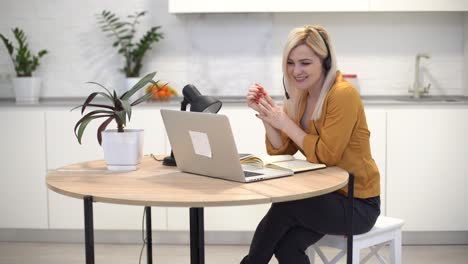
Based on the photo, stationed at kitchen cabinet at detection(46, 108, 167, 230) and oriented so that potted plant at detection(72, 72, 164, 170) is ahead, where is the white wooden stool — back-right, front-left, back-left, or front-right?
front-left

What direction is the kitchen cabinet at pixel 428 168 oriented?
toward the camera

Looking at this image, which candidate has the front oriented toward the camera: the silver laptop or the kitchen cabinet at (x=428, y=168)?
the kitchen cabinet

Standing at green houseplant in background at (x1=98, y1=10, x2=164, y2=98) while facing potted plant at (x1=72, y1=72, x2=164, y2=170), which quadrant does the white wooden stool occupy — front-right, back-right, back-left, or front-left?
front-left

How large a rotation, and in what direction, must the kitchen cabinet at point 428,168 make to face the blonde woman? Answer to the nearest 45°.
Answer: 0° — it already faces them

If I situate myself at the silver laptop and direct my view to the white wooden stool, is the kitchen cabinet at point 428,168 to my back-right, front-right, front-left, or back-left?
front-left

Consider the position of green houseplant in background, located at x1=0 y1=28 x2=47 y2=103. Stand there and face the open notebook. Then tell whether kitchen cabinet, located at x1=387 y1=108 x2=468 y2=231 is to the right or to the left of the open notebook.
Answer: left

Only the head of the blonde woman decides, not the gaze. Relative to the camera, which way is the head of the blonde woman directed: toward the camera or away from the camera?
toward the camera

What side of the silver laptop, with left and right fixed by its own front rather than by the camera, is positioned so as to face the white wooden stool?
front

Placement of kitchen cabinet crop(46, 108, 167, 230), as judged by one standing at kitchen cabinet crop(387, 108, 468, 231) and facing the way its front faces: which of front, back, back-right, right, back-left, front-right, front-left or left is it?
right

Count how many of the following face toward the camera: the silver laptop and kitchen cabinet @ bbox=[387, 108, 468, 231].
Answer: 1

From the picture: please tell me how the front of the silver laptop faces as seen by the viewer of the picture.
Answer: facing away from the viewer and to the right of the viewer

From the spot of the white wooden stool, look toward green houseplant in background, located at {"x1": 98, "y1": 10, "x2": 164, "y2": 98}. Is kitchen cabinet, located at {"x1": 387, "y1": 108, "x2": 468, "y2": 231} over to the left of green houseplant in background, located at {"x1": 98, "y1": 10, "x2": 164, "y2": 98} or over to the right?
right

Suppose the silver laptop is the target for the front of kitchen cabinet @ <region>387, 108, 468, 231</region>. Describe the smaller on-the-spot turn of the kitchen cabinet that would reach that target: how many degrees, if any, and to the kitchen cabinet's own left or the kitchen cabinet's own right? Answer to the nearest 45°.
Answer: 0° — it already faces it
